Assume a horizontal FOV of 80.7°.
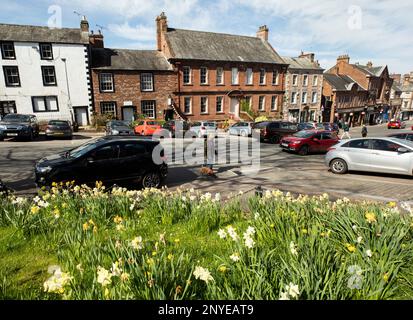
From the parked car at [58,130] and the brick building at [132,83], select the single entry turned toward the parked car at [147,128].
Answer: the brick building

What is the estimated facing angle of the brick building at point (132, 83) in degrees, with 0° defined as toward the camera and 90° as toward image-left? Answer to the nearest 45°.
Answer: approximately 0°

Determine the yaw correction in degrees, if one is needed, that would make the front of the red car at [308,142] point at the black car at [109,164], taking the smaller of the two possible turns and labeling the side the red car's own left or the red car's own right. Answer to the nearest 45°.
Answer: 0° — it already faces it

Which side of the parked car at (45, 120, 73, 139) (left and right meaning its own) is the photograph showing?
back

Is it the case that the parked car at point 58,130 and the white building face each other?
yes

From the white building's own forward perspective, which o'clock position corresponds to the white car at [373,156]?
The white car is roughly at 11 o'clock from the white building.

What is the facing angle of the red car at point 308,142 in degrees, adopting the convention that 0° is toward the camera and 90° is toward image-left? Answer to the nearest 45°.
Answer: approximately 45°

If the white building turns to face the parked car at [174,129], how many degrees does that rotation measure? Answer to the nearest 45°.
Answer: approximately 45° to its left
